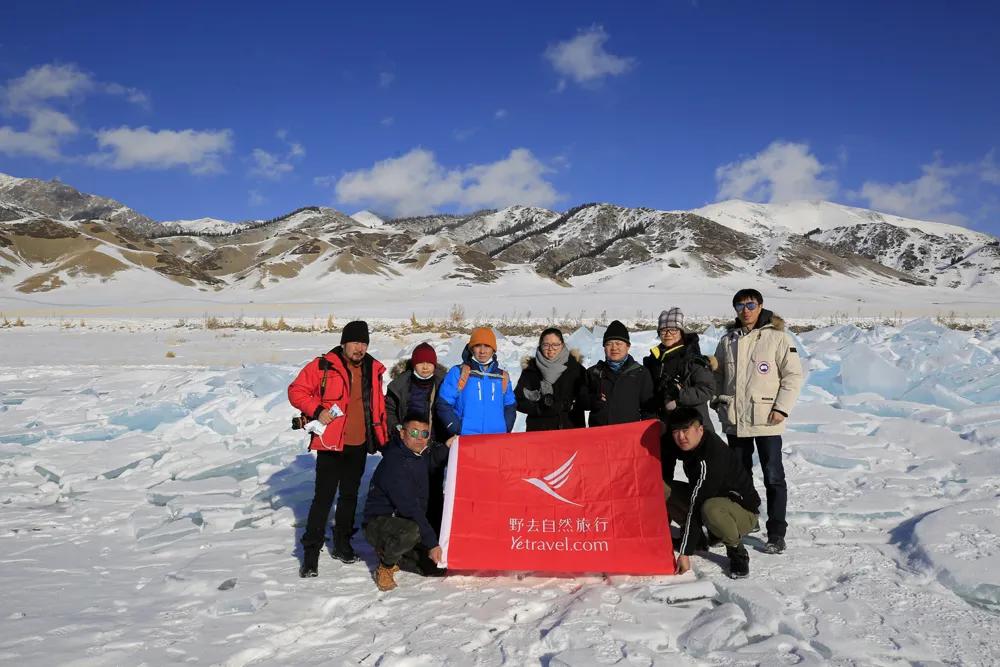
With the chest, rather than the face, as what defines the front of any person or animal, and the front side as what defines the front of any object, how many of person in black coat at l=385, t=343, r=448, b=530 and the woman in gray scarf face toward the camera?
2

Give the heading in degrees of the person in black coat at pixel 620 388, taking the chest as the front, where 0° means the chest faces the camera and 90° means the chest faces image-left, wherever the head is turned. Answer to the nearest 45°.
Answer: approximately 0°

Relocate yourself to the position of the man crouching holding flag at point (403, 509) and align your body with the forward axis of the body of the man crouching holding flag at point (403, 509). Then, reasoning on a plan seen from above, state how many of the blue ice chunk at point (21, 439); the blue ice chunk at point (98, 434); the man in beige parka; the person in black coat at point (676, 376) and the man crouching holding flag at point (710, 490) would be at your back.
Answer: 2

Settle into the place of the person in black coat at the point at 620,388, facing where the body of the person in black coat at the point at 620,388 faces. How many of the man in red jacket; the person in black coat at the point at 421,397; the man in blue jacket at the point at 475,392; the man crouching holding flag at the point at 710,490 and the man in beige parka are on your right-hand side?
3

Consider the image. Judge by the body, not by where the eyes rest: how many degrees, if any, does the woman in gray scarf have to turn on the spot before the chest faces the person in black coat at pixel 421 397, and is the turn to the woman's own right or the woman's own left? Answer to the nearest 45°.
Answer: approximately 90° to the woman's own right

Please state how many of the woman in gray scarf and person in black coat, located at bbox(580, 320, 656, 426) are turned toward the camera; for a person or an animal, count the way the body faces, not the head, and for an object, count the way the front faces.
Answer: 2
